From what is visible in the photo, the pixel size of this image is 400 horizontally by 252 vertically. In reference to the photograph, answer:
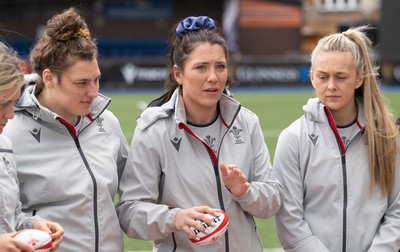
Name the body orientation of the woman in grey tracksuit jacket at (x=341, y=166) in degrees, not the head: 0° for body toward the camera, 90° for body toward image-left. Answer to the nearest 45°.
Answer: approximately 0°

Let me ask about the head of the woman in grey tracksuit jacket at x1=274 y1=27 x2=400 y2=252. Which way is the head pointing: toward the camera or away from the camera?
toward the camera
